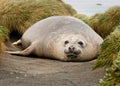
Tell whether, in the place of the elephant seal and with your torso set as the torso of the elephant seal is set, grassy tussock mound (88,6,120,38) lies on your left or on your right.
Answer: on your left

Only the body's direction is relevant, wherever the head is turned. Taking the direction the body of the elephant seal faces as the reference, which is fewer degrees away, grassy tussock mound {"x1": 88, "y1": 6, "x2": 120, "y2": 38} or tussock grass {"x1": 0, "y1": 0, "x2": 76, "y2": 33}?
the grassy tussock mound

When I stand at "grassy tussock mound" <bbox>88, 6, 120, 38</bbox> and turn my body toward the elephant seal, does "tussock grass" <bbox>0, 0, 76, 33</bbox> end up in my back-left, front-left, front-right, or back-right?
front-right

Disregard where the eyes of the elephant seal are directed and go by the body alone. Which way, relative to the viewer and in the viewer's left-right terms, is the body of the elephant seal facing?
facing the viewer and to the right of the viewer

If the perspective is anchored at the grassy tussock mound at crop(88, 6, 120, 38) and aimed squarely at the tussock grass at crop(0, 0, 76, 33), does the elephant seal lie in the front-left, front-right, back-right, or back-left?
front-left
